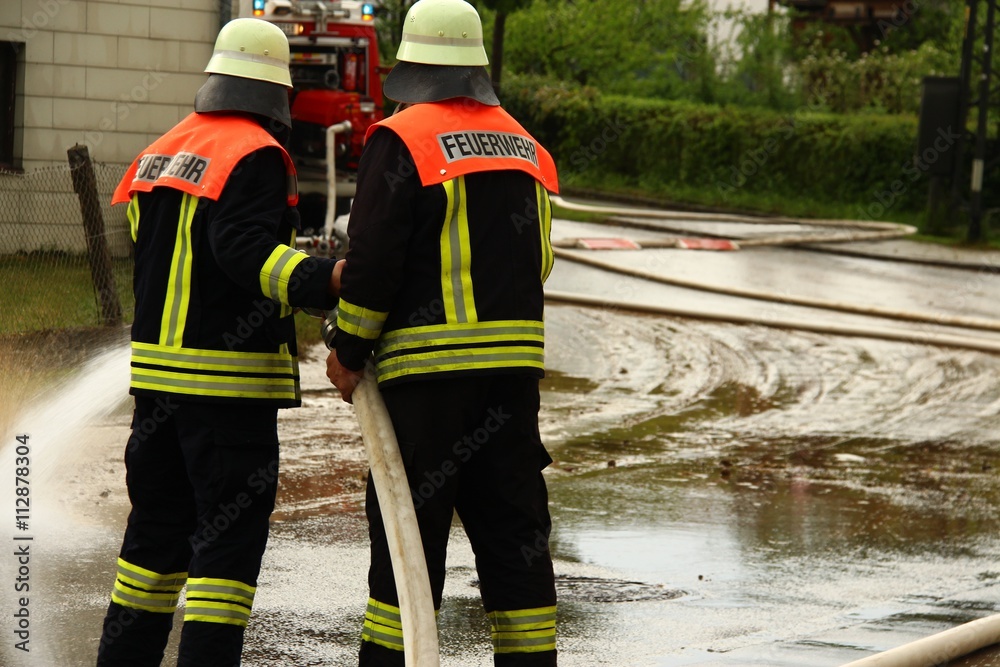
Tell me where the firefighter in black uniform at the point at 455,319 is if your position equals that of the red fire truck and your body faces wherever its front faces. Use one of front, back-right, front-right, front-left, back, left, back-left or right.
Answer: back

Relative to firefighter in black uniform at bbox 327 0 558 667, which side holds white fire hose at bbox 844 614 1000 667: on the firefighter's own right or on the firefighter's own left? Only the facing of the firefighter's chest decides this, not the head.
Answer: on the firefighter's own right

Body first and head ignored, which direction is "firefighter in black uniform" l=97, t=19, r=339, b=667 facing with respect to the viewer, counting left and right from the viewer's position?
facing away from the viewer and to the right of the viewer

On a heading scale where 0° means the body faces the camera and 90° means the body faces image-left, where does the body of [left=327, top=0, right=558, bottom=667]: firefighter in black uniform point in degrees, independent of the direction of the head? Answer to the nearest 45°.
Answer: approximately 135°

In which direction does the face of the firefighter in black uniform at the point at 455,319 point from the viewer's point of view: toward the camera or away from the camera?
away from the camera

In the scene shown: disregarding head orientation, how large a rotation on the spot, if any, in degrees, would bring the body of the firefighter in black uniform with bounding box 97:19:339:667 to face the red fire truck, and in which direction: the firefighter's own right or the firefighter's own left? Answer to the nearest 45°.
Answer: approximately 45° to the firefighter's own left

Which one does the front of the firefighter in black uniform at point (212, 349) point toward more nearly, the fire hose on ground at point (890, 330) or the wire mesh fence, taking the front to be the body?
the fire hose on ground

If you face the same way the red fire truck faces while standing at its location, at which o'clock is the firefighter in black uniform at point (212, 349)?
The firefighter in black uniform is roughly at 6 o'clock from the red fire truck.

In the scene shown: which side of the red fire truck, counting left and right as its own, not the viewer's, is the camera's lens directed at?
back
